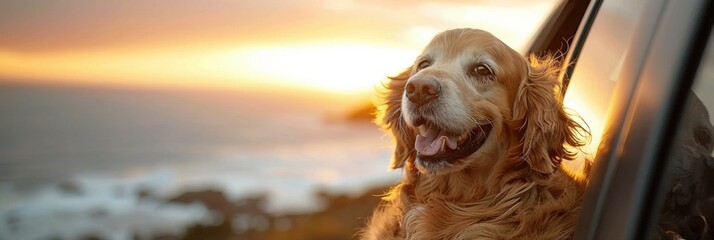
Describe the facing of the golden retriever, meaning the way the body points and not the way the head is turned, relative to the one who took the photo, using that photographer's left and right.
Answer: facing the viewer and to the left of the viewer
